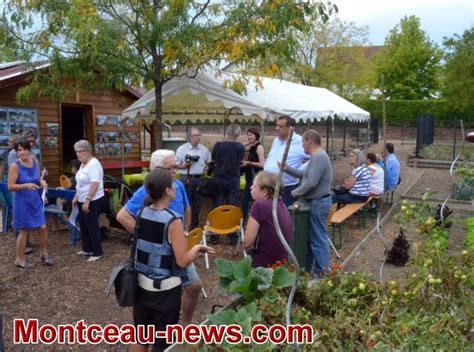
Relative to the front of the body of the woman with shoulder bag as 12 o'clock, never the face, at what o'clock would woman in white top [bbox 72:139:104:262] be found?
The woman in white top is roughly at 10 o'clock from the woman with shoulder bag.

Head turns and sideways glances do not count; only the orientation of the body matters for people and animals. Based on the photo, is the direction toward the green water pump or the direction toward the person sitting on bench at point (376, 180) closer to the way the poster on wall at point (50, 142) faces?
the green water pump

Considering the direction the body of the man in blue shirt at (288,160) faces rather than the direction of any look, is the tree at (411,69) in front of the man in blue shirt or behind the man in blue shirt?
behind

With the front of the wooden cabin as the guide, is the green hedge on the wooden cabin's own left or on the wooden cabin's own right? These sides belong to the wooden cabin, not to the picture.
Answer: on the wooden cabin's own left

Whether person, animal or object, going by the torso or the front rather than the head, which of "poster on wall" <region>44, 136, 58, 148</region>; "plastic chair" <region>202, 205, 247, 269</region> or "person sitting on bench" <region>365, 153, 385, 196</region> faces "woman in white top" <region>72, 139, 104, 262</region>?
the poster on wall

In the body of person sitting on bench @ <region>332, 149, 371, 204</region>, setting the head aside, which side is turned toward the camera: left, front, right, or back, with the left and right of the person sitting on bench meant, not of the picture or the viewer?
left

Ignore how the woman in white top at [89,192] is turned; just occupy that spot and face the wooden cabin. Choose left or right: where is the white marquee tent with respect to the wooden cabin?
right
